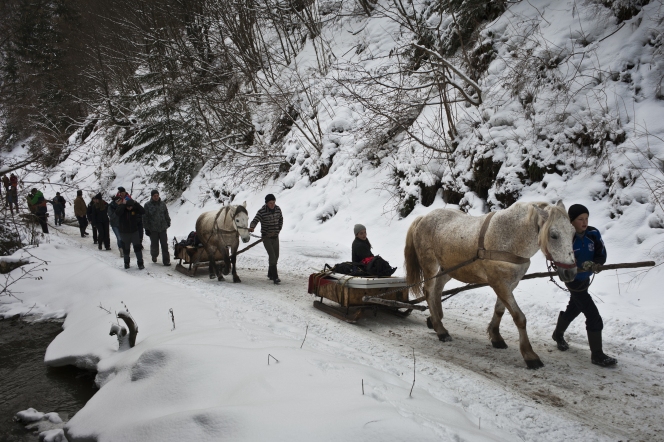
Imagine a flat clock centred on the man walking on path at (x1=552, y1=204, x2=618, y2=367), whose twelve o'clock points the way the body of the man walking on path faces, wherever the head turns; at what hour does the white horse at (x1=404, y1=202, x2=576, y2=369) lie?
The white horse is roughly at 4 o'clock from the man walking on path.

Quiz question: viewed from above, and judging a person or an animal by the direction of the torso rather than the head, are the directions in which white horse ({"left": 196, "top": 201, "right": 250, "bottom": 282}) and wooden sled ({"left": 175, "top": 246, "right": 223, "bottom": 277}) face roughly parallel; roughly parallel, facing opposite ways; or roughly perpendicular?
roughly parallel

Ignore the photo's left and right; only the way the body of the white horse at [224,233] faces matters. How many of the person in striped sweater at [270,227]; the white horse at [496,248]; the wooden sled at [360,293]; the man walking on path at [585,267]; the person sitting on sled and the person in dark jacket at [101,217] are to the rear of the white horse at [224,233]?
1

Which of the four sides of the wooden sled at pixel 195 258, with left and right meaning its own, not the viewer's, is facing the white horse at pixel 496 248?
front

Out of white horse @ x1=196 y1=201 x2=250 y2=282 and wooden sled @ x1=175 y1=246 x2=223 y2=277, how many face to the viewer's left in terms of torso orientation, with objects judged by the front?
0

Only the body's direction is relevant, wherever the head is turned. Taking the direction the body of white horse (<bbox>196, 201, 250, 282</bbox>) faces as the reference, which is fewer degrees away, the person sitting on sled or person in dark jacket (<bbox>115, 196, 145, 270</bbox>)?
the person sitting on sled

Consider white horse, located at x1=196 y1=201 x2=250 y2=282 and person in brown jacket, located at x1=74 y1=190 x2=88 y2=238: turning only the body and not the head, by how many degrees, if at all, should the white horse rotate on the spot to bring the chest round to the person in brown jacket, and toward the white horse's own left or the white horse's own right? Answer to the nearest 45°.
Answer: approximately 180°

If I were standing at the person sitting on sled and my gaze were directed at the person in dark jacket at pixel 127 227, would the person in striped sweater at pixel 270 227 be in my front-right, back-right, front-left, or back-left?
front-right

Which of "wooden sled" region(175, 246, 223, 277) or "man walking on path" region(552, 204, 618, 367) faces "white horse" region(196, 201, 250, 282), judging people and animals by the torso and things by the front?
the wooden sled

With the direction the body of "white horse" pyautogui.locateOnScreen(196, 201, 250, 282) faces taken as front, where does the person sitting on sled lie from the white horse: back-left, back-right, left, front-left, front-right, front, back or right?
front

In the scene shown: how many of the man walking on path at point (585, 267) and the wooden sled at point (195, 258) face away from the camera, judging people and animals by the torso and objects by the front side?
0

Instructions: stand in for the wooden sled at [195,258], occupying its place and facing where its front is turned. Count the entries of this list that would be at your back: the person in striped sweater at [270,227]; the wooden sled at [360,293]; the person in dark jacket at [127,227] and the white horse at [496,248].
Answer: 1

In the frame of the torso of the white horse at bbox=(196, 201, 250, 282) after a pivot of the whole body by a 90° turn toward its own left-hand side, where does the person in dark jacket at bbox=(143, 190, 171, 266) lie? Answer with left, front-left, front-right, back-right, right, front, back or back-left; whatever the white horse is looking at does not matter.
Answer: left

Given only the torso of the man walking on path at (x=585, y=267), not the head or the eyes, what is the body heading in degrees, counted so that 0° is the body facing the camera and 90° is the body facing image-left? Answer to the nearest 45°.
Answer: approximately 315°

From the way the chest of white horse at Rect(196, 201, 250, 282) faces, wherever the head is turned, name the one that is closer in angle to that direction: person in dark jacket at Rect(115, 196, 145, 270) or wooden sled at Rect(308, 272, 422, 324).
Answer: the wooden sled

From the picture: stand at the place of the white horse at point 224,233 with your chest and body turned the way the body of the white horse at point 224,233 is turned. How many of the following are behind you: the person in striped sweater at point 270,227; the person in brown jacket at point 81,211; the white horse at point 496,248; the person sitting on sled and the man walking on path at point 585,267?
1

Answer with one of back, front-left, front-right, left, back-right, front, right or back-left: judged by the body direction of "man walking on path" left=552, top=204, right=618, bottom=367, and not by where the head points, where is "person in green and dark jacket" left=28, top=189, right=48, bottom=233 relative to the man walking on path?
back-right

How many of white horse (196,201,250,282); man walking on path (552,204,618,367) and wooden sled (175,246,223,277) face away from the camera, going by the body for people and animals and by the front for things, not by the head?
0

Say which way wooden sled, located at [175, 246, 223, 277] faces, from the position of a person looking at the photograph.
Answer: facing the viewer and to the right of the viewer
